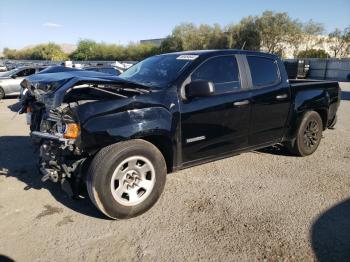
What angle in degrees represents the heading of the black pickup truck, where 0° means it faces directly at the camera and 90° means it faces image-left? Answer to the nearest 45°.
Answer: approximately 45°

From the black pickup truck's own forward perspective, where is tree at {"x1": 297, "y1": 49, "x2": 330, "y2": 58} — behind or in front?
behind

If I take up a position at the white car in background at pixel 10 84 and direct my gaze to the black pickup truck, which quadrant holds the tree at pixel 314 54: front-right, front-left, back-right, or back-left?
back-left

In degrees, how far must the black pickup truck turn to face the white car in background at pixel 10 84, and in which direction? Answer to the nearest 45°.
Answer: approximately 90° to its right
